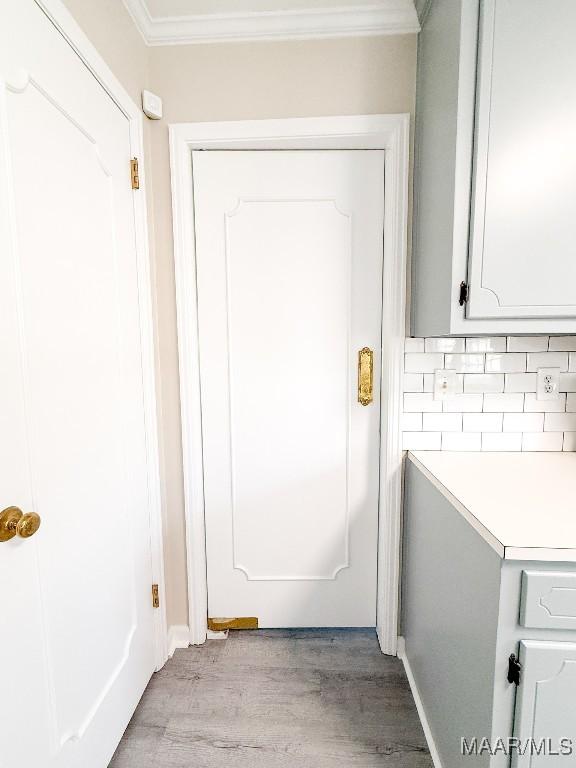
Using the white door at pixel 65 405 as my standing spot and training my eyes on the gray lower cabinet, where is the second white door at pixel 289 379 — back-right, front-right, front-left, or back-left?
front-left

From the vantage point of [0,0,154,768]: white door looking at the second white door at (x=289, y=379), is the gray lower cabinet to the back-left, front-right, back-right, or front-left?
front-right

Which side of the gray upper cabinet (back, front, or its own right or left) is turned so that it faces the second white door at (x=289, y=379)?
right

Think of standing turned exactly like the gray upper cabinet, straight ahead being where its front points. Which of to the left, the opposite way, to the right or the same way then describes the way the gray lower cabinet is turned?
the same way

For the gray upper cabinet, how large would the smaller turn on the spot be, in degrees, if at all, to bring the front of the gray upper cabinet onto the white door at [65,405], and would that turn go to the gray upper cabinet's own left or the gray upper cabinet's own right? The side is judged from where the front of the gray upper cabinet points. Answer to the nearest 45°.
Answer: approximately 45° to the gray upper cabinet's own right

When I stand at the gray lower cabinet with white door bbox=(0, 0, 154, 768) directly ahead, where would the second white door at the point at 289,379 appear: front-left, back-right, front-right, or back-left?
front-right

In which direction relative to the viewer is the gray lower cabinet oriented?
toward the camera

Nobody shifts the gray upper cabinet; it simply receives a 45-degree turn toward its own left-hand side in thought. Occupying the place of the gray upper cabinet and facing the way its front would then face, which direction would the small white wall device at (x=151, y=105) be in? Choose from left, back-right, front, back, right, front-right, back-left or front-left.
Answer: back-right

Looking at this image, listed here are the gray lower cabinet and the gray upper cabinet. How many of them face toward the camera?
2

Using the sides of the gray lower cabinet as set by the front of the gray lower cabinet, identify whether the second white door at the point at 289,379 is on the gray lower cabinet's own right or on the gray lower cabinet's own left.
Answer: on the gray lower cabinet's own right
